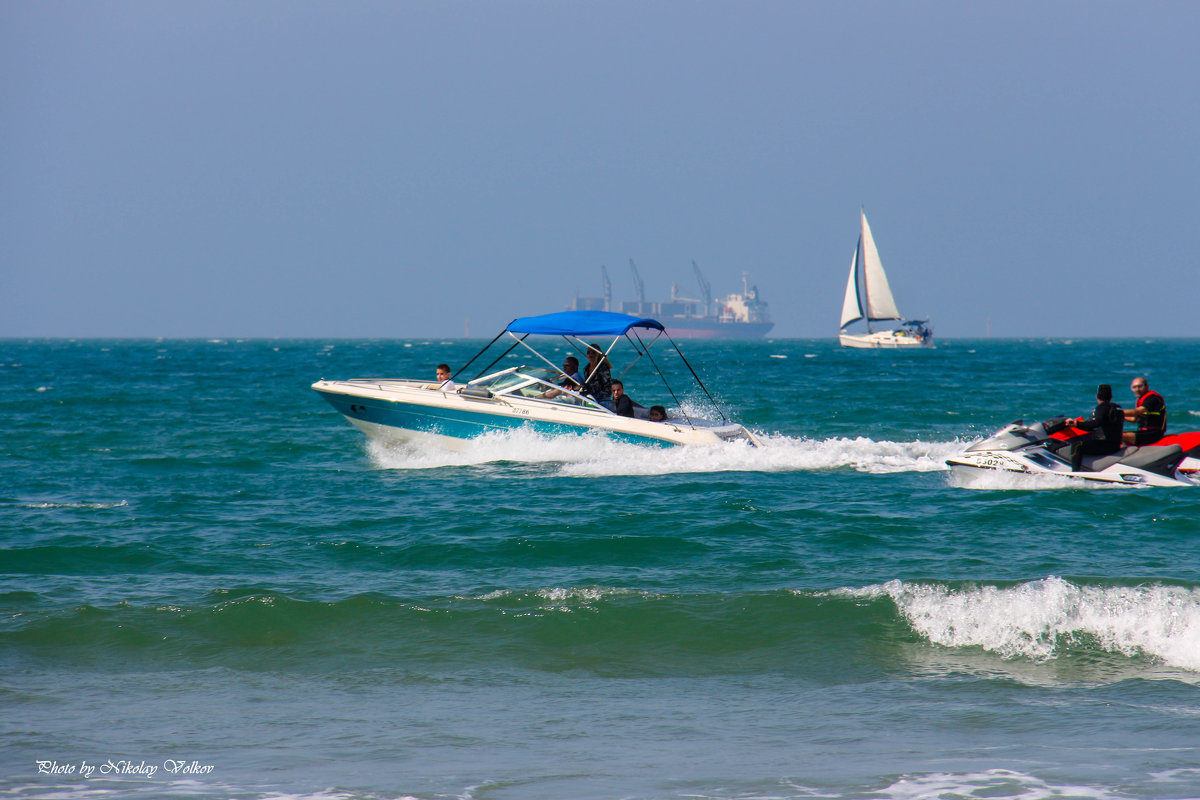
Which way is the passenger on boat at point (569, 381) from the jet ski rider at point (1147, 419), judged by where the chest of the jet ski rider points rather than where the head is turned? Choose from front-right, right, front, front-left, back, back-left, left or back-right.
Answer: front

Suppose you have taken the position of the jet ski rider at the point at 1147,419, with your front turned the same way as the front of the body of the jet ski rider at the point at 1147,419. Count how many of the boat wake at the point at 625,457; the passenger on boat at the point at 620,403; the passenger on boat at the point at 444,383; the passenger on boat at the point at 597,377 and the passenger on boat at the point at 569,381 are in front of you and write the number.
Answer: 5

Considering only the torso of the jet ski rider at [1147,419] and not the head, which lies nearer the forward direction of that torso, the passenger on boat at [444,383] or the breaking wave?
the passenger on boat

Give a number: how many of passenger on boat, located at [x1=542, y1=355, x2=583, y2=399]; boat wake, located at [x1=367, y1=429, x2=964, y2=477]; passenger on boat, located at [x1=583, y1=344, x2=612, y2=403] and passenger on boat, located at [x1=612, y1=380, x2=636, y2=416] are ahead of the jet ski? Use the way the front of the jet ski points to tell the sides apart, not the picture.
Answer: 4

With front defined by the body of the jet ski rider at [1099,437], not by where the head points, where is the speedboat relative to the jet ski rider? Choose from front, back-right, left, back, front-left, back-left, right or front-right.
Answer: front

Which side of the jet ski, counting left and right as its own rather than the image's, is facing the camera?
left

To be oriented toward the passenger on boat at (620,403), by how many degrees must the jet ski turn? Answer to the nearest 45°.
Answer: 0° — it already faces them

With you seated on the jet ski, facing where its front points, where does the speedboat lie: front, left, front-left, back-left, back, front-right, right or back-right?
front

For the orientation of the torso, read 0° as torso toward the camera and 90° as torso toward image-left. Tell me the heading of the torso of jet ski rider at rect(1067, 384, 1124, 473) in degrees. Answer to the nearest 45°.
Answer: approximately 90°

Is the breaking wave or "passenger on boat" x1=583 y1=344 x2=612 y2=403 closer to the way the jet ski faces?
the passenger on boat

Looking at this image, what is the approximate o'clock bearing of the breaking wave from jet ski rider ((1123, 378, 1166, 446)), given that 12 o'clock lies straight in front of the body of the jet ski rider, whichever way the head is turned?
The breaking wave is roughly at 9 o'clock from the jet ski rider.

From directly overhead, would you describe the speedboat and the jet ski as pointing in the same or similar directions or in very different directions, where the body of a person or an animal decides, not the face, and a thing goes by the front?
same or similar directions

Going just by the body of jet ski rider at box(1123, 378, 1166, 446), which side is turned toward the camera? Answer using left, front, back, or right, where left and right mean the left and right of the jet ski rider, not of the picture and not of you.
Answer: left

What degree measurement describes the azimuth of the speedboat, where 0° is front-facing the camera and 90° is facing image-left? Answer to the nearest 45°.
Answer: approximately 90°

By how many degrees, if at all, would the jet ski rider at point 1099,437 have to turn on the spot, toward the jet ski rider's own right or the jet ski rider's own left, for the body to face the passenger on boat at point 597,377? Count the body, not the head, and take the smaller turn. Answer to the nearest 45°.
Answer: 0° — they already face them
